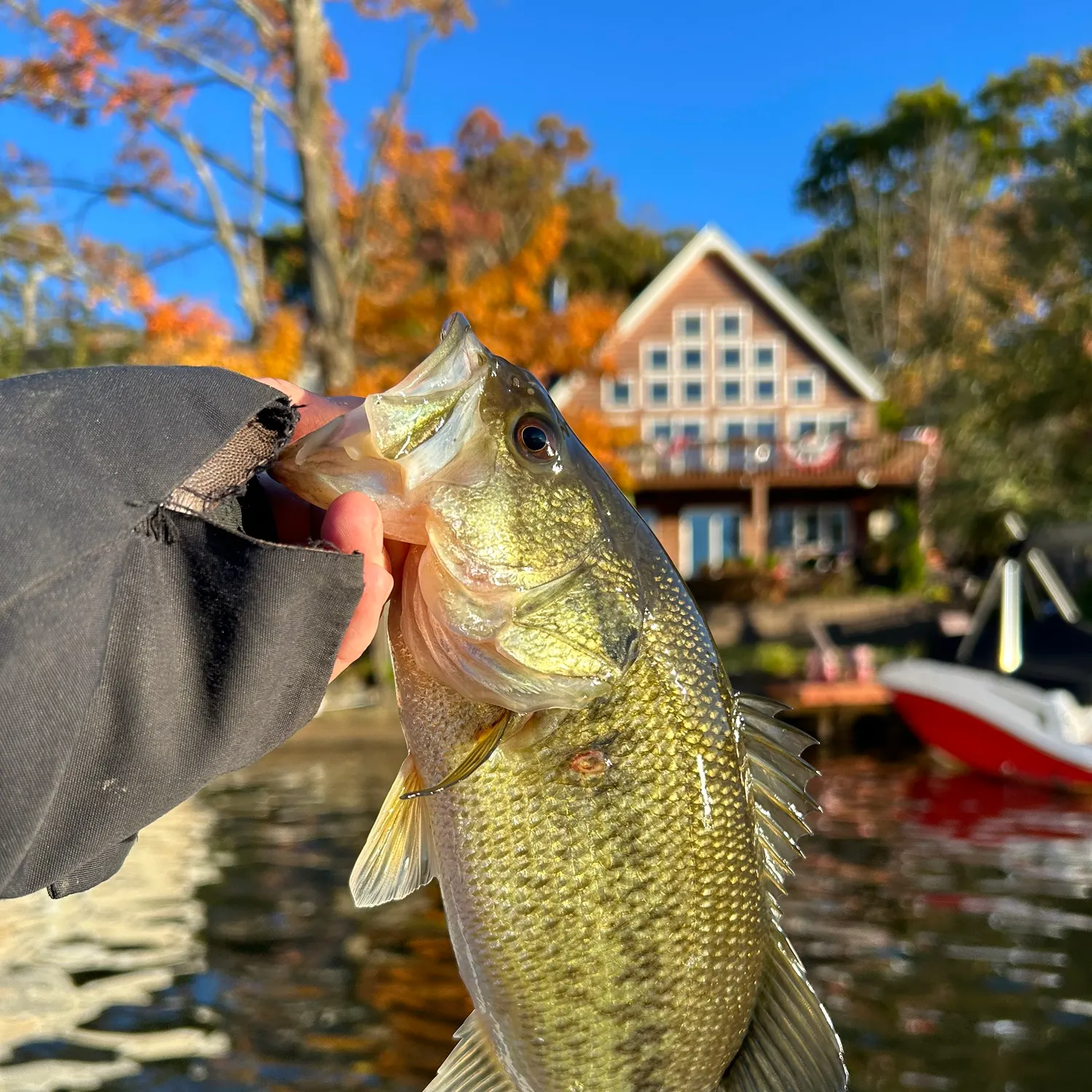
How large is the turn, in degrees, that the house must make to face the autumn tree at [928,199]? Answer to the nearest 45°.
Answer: approximately 135° to its left

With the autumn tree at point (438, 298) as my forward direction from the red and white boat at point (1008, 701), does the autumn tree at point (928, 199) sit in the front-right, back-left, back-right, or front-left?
front-right

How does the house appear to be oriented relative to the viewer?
toward the camera

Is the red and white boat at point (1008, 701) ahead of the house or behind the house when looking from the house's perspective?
ahead

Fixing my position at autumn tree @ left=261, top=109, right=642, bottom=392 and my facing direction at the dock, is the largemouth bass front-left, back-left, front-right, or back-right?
front-right

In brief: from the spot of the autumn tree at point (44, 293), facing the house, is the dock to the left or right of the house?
right

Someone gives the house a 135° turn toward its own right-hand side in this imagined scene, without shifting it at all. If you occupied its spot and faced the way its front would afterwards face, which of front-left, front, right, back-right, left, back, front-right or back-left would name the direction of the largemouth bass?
back-left

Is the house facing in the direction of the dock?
yes

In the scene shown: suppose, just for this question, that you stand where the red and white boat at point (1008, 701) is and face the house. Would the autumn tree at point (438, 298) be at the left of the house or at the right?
left
